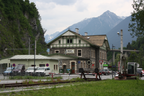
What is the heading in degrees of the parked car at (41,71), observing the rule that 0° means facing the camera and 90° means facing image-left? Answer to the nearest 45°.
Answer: approximately 45°
